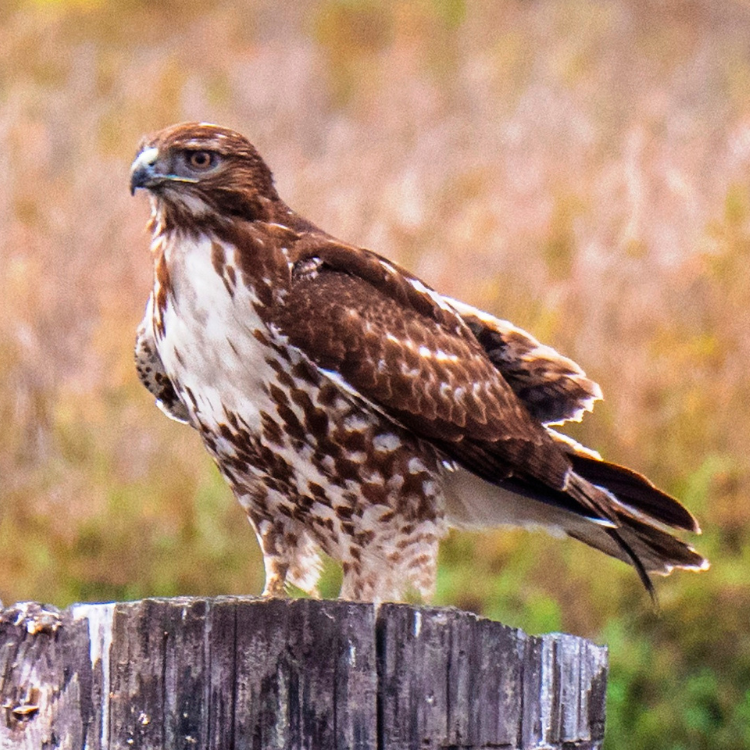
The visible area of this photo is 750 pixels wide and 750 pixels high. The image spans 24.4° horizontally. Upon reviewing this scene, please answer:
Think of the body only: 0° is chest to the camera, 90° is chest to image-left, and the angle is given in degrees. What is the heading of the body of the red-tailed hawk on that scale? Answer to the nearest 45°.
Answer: approximately 45°
